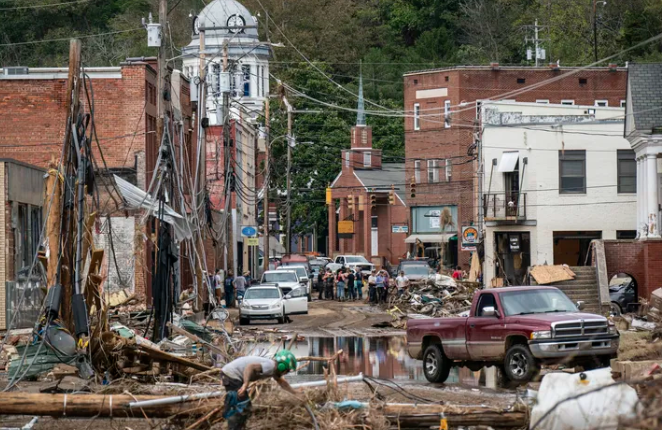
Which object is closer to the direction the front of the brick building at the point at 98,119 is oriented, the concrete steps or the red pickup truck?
the concrete steps

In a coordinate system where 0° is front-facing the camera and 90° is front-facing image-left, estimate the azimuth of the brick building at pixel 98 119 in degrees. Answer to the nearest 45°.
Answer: approximately 270°

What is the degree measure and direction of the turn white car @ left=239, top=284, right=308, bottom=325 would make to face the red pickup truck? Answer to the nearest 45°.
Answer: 0° — it already faces it

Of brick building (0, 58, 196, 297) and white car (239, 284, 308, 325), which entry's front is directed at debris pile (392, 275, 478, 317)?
the brick building

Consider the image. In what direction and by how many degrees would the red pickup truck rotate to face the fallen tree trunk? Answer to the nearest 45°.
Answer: approximately 90° to its right

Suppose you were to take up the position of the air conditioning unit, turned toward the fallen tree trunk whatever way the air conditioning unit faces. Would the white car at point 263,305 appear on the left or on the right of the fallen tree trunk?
left

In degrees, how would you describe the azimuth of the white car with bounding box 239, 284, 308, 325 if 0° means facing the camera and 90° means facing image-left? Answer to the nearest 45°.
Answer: approximately 0°

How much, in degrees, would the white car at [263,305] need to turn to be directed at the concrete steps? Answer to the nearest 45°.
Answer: approximately 90° to its left

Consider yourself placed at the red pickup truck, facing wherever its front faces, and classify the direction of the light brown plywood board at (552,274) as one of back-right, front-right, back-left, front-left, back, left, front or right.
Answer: back-left

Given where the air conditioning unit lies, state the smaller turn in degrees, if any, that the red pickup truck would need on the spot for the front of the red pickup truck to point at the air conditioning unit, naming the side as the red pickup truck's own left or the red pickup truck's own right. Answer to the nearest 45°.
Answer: approximately 180°

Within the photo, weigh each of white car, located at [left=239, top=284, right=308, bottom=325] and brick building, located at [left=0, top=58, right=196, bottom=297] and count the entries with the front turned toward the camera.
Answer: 1

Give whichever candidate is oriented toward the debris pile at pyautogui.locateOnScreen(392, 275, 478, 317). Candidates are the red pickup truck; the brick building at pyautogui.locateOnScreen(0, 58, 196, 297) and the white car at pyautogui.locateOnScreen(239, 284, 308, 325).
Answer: the brick building

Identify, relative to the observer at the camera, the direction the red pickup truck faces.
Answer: facing the viewer and to the right of the viewer
